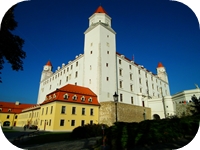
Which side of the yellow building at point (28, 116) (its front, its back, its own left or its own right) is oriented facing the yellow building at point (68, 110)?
left

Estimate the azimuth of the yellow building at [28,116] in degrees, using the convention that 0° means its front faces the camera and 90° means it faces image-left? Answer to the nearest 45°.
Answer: approximately 45°

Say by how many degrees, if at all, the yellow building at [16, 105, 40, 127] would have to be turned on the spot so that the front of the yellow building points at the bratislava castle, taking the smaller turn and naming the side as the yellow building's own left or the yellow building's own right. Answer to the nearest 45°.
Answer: approximately 90° to the yellow building's own left
